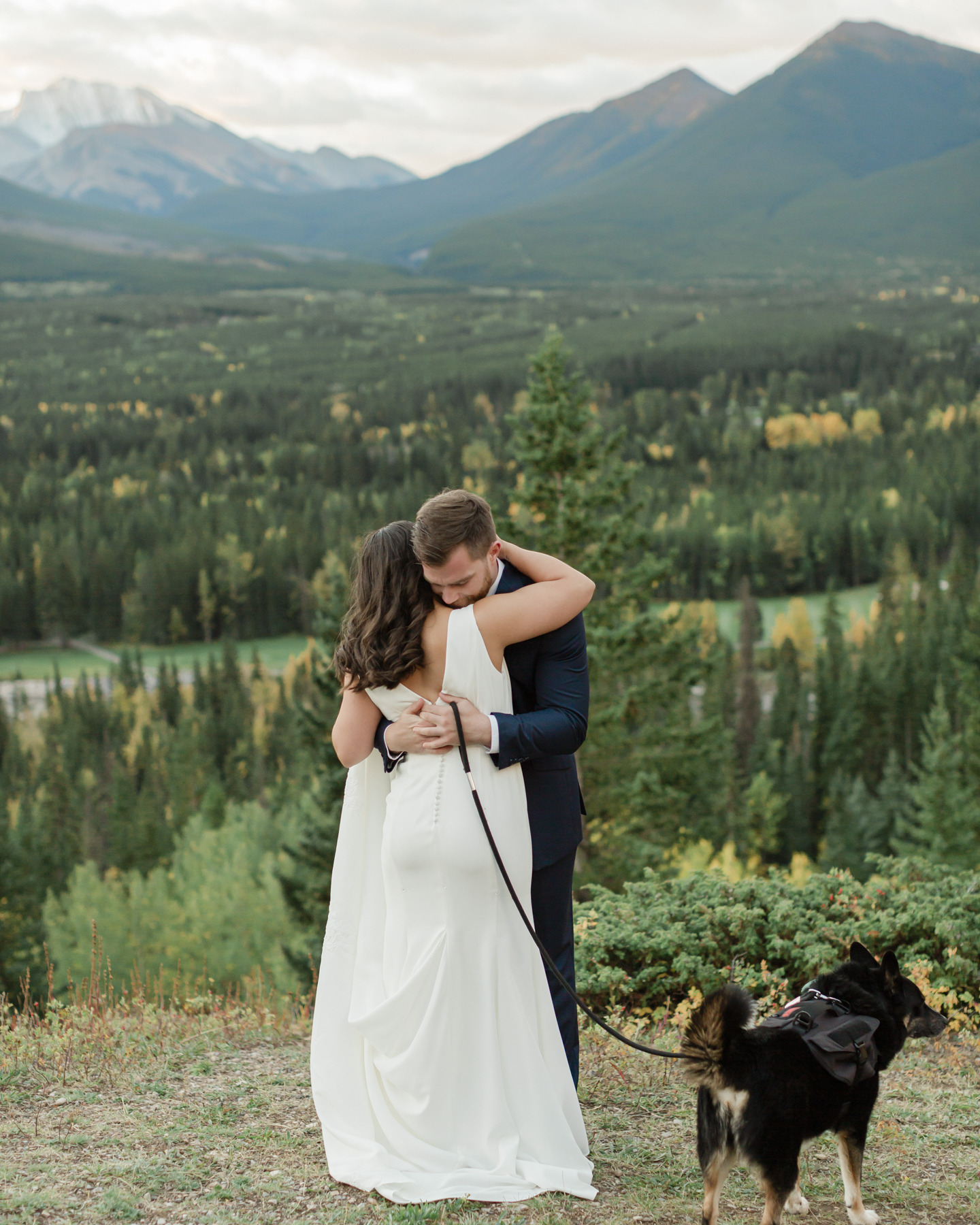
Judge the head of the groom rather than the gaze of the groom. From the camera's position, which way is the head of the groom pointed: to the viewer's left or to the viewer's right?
to the viewer's left

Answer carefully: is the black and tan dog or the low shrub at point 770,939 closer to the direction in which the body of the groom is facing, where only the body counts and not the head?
the black and tan dog

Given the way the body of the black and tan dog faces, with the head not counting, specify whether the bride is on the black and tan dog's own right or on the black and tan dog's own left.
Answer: on the black and tan dog's own left

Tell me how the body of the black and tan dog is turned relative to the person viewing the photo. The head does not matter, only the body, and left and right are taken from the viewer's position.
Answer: facing away from the viewer and to the right of the viewer

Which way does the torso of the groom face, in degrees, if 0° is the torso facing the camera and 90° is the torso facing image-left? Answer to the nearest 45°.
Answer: approximately 45°

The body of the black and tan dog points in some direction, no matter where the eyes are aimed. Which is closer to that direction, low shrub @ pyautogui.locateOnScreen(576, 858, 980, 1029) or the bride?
the low shrub

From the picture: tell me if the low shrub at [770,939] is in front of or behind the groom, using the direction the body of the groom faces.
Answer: behind

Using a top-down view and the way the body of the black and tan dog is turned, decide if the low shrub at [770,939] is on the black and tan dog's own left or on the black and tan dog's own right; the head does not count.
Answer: on the black and tan dog's own left

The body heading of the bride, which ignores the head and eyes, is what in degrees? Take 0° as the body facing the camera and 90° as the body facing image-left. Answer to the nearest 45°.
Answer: approximately 180°

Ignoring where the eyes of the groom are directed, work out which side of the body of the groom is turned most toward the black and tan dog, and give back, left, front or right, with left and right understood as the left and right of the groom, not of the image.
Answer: left

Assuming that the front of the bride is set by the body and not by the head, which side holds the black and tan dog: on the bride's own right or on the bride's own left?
on the bride's own right
